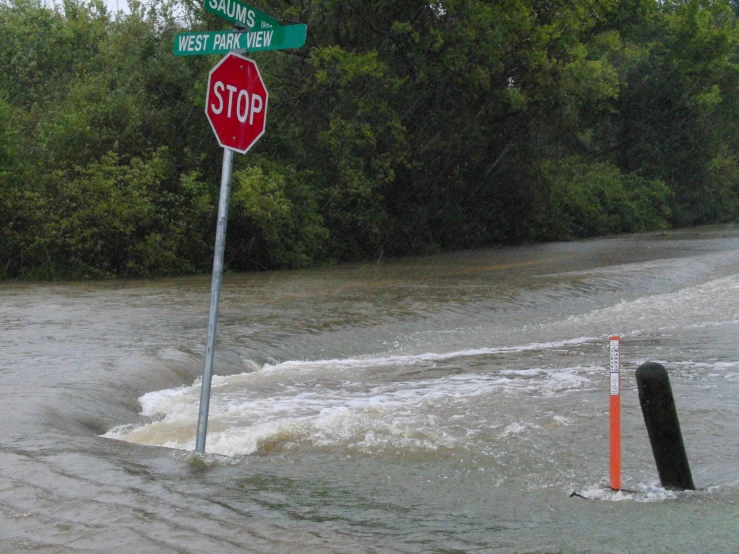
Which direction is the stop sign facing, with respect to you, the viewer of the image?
facing the viewer and to the right of the viewer

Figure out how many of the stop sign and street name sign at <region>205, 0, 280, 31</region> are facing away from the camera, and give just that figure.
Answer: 0
